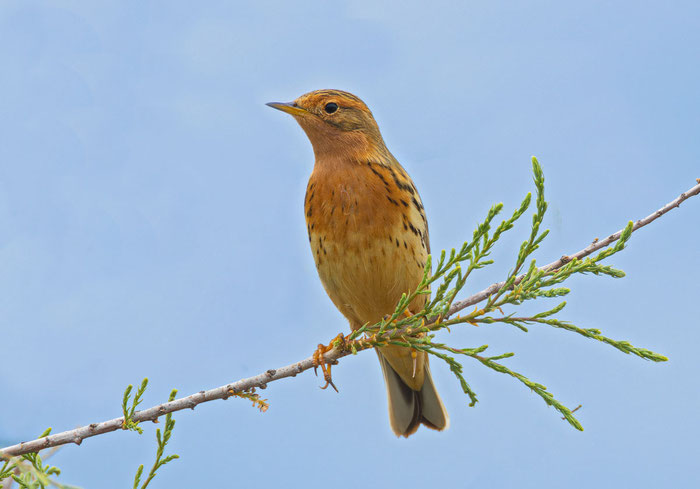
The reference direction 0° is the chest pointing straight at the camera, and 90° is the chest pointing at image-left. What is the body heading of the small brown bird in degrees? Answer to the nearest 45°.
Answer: approximately 45°
